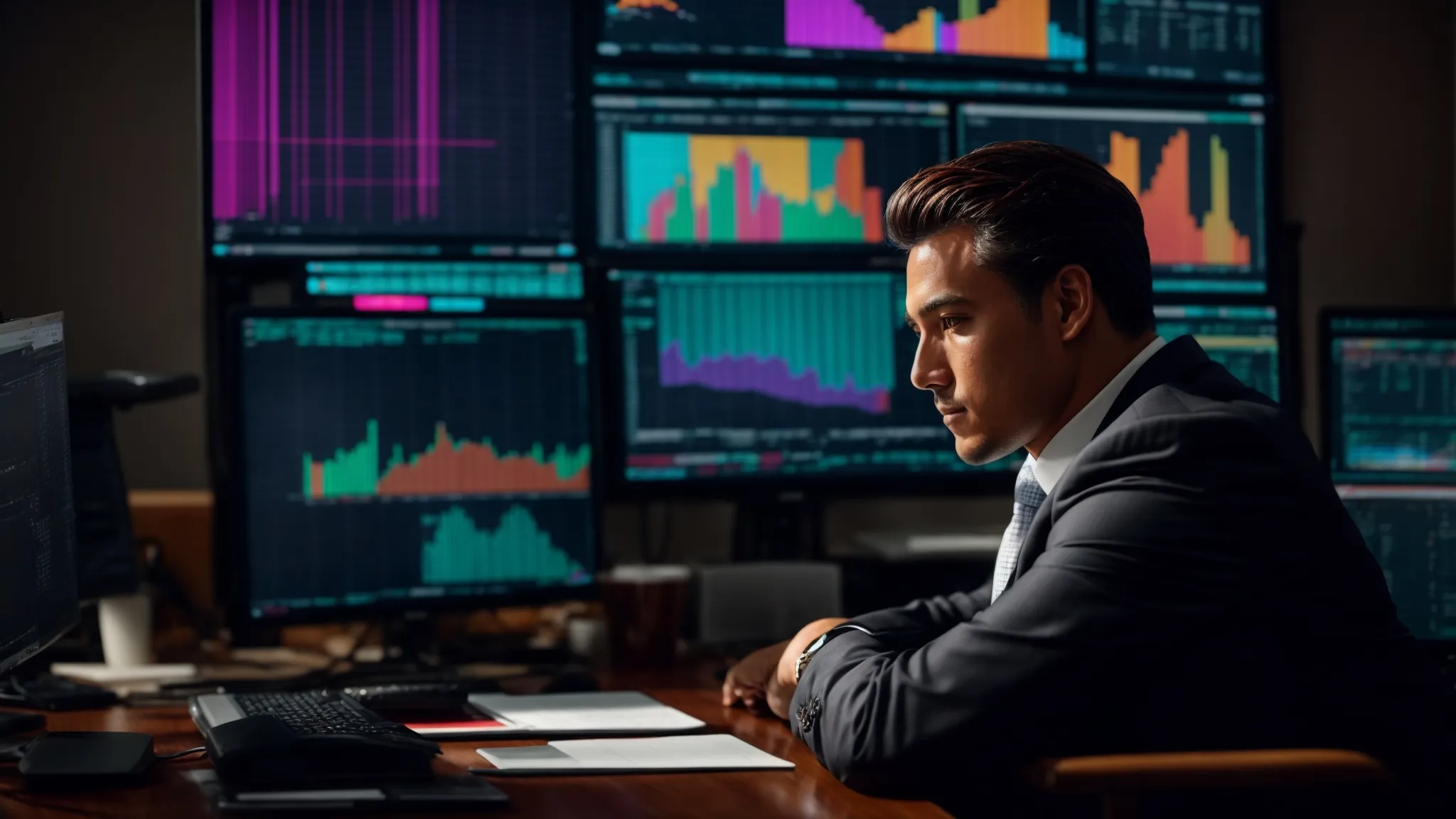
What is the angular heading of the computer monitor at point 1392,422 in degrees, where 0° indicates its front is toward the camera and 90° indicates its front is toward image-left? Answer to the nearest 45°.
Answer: approximately 0°

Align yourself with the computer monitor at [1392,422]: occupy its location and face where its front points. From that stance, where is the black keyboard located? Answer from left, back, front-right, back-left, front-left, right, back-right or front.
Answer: front-right

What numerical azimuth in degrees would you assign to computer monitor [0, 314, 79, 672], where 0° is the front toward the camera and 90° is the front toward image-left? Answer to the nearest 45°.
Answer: approximately 315°

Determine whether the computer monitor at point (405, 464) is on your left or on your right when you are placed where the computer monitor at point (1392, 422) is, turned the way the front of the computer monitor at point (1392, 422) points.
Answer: on your right

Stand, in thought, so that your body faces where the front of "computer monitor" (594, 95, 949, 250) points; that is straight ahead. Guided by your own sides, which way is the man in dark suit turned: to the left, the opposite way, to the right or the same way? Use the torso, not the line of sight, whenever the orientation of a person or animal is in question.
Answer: to the right

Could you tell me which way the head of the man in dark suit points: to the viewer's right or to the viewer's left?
to the viewer's left

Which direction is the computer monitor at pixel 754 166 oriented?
toward the camera

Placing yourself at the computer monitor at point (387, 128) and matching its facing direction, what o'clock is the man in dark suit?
The man in dark suit is roughly at 11 o'clock from the computer monitor.
